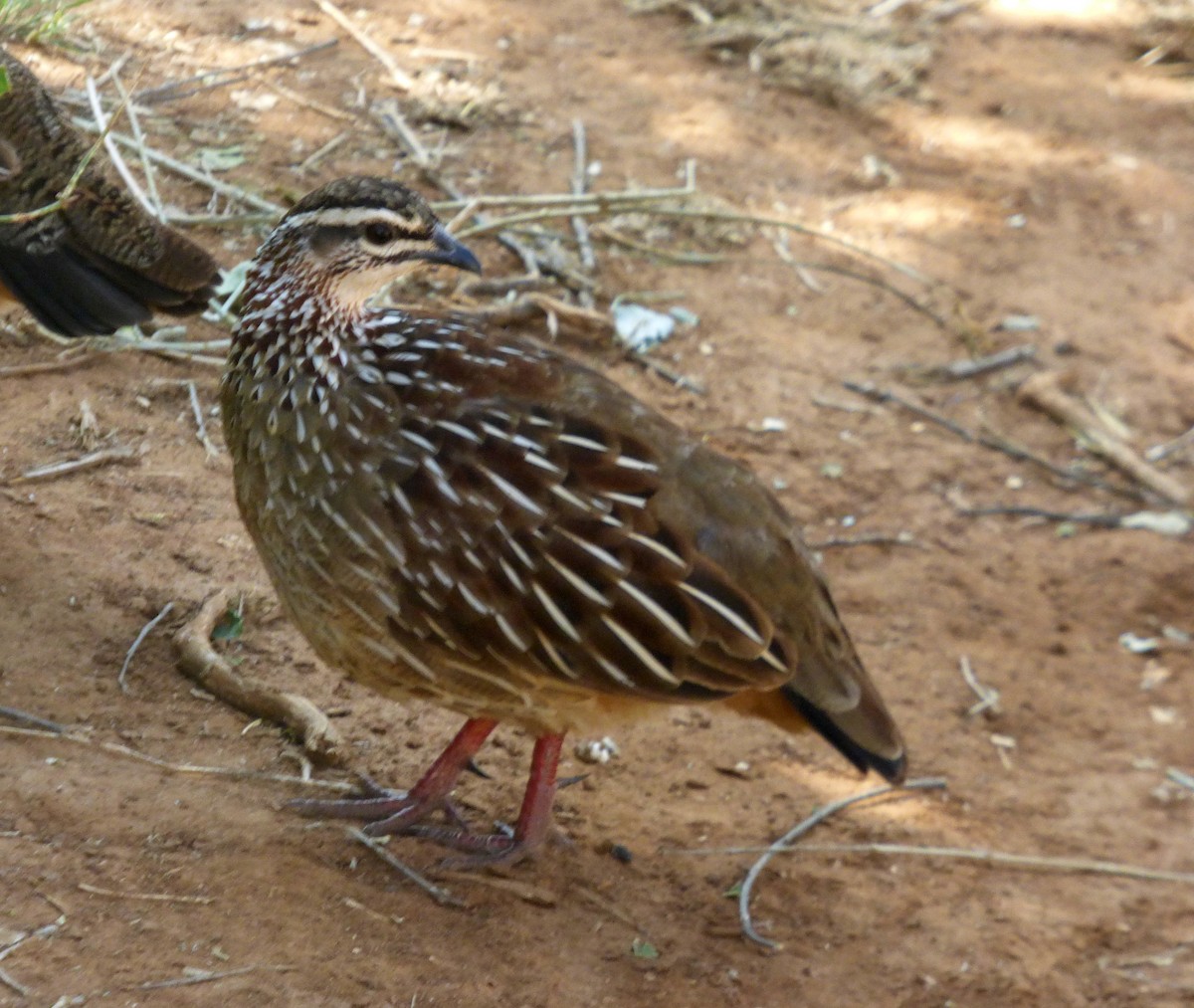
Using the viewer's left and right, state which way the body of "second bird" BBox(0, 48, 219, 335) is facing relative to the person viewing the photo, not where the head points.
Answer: facing to the left of the viewer

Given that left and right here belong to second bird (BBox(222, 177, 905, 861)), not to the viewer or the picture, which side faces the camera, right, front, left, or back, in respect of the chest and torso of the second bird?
left

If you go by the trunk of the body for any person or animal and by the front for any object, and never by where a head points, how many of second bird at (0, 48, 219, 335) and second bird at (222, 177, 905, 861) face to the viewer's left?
2

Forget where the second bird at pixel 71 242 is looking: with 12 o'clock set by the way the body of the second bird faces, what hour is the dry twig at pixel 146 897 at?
The dry twig is roughly at 9 o'clock from the second bird.

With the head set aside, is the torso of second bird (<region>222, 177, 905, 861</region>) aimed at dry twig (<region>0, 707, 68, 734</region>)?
yes

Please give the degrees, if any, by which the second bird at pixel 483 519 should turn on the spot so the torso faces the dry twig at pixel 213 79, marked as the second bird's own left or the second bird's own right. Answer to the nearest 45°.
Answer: approximately 90° to the second bird's own right

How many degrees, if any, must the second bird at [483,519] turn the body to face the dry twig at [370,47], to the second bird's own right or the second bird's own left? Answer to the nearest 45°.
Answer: approximately 90° to the second bird's own right
